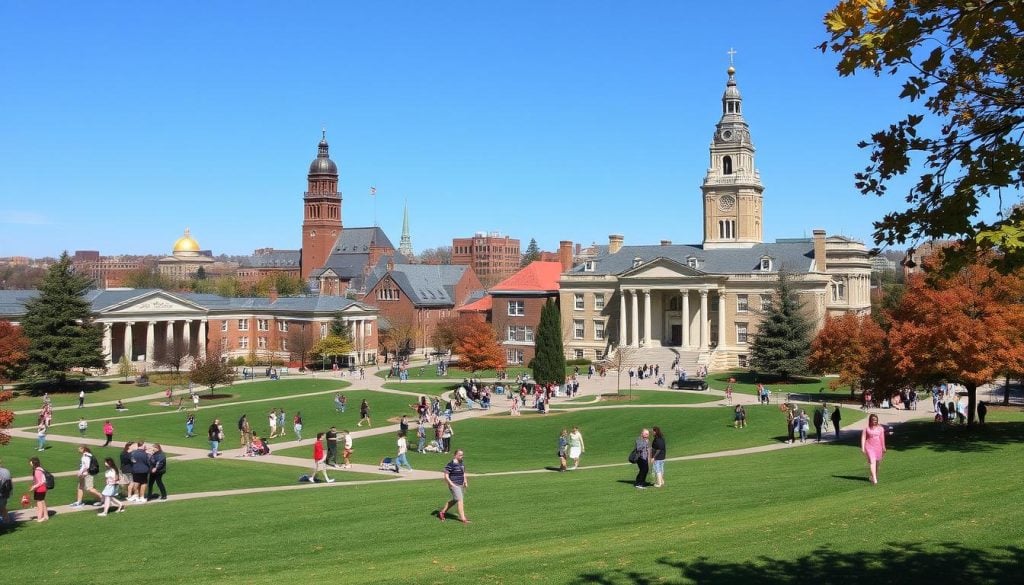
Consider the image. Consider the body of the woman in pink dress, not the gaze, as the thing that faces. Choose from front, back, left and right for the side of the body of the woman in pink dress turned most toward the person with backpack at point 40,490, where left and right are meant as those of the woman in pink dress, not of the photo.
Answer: right

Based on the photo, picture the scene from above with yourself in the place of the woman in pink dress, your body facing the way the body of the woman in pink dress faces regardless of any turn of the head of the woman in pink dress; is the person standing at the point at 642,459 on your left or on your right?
on your right

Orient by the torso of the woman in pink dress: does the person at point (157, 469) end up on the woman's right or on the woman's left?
on the woman's right

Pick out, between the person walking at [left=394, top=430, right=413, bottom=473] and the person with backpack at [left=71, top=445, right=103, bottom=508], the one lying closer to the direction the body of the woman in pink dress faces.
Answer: the person with backpack

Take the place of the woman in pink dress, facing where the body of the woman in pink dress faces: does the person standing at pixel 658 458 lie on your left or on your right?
on your right

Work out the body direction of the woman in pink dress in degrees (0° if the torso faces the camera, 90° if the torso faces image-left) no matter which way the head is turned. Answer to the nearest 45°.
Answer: approximately 0°

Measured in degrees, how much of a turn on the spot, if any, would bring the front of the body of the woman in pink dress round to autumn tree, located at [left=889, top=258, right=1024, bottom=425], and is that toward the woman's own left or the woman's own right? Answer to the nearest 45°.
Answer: approximately 180°

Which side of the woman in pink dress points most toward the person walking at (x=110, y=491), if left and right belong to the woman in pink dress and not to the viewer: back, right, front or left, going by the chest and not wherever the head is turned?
right

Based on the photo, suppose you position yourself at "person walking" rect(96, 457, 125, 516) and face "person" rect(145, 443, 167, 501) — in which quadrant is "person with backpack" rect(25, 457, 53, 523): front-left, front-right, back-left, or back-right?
back-left
